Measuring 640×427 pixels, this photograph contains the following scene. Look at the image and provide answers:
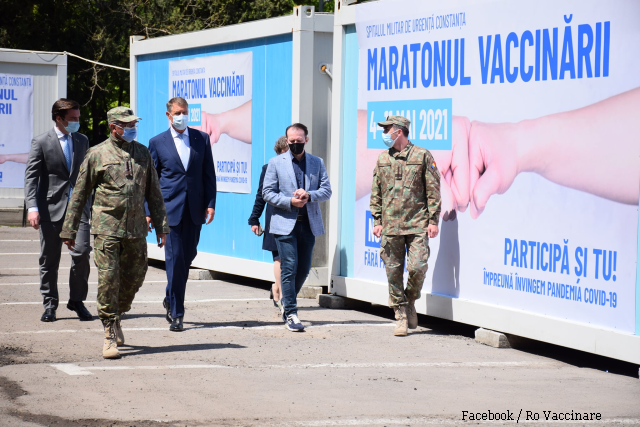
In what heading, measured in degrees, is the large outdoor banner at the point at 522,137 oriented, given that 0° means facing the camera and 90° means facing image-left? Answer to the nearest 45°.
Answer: approximately 45°

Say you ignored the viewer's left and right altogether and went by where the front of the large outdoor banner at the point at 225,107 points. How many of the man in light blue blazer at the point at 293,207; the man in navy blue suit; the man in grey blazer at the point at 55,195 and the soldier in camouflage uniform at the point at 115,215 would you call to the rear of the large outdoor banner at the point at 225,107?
0

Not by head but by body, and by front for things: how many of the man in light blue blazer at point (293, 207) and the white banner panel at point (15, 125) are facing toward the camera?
2

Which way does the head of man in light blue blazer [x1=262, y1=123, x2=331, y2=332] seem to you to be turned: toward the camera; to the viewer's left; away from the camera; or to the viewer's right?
toward the camera

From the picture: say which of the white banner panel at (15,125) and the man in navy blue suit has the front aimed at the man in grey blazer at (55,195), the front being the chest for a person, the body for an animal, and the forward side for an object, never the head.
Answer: the white banner panel

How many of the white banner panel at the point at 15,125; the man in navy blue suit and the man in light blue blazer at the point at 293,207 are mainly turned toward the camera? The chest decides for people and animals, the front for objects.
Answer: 3

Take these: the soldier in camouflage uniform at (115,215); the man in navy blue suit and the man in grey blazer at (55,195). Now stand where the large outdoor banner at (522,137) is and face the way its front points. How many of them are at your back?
0

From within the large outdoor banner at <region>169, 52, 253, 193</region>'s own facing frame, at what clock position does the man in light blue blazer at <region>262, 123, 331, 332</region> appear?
The man in light blue blazer is roughly at 10 o'clock from the large outdoor banner.

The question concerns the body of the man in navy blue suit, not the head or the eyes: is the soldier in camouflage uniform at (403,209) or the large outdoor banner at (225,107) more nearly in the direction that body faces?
the soldier in camouflage uniform

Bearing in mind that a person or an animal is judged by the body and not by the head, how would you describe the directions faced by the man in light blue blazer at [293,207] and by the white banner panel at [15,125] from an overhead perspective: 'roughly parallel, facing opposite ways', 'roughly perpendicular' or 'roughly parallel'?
roughly parallel

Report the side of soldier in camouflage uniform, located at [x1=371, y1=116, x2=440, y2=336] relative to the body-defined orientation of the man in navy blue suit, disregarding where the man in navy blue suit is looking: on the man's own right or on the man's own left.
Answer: on the man's own left

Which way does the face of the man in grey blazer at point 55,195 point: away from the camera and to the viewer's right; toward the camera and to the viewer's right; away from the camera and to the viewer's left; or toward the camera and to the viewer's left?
toward the camera and to the viewer's right

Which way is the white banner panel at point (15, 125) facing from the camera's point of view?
toward the camera

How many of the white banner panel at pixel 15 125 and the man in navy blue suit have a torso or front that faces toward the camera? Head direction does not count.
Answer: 2

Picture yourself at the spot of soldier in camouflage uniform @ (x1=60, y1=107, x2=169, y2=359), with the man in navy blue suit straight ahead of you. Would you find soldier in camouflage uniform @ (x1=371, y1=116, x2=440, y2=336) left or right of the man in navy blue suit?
right

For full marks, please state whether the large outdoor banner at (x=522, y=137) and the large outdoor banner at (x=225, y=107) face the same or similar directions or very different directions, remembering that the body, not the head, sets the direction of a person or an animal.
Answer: same or similar directions

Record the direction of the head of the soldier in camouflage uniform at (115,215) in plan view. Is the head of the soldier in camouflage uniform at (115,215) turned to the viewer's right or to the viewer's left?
to the viewer's right

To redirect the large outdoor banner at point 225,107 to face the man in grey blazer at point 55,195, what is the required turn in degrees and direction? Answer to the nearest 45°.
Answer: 0° — it already faces them

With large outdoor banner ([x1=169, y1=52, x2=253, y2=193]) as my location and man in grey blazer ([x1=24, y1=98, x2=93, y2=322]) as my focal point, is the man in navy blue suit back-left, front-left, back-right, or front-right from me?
front-left

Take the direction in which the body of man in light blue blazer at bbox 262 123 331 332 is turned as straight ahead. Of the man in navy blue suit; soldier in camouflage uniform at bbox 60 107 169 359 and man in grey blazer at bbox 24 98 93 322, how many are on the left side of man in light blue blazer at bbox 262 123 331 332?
0

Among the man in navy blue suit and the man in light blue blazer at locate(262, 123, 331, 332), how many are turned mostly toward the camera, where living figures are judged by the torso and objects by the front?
2

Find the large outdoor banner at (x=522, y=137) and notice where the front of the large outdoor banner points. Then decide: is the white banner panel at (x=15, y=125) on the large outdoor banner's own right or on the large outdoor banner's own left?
on the large outdoor banner's own right

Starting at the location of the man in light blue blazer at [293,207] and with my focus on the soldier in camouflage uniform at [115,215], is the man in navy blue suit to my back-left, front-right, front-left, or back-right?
front-right
